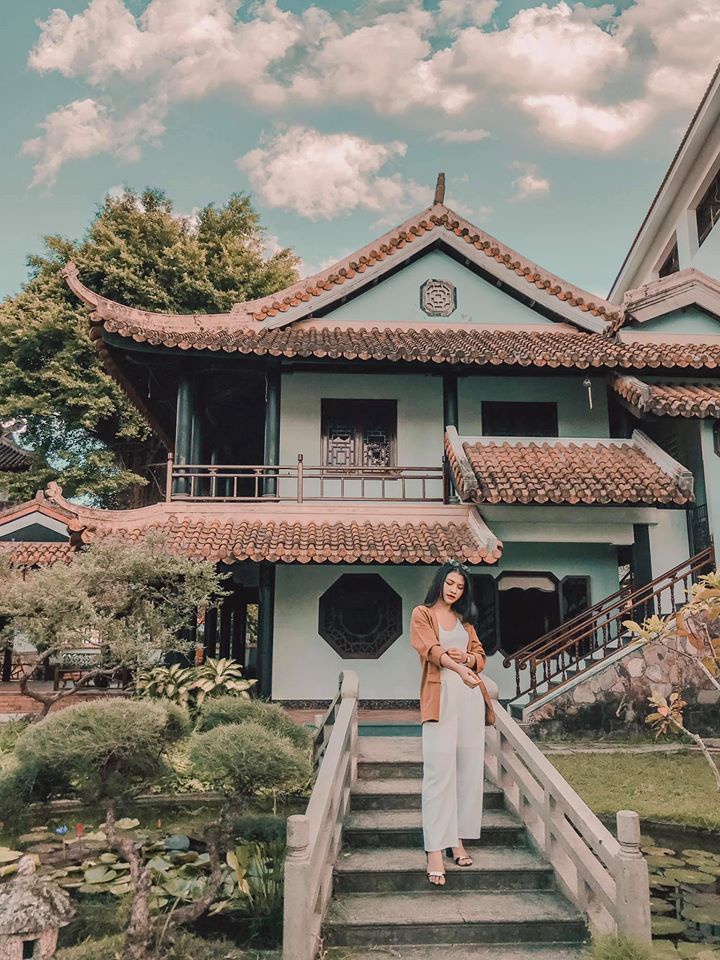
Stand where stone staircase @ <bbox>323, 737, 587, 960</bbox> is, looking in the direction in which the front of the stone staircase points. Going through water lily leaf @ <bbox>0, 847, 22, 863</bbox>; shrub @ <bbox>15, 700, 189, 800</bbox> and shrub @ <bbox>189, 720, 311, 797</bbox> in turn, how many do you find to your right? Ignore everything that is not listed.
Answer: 3

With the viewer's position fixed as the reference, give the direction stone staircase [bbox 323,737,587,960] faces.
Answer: facing the viewer

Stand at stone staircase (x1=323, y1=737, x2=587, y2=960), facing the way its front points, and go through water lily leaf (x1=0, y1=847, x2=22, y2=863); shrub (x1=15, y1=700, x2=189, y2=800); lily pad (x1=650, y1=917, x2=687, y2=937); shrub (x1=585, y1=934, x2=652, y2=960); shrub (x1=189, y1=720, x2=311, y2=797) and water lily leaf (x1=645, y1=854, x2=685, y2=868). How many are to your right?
3

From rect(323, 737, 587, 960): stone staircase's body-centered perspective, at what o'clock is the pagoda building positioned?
The pagoda building is roughly at 6 o'clock from the stone staircase.

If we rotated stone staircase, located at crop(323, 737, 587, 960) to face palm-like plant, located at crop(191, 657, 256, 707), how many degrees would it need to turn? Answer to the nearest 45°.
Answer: approximately 135° to its right

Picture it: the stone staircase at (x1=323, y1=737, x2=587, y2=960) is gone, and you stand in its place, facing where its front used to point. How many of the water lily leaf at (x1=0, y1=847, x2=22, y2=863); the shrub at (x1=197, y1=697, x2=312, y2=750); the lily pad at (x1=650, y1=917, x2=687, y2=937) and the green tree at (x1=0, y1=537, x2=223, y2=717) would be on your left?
1

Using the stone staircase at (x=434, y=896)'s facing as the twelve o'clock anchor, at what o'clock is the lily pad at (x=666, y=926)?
The lily pad is roughly at 9 o'clock from the stone staircase.

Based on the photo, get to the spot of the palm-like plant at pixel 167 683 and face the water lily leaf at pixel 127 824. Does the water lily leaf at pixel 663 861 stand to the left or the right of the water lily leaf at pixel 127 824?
left

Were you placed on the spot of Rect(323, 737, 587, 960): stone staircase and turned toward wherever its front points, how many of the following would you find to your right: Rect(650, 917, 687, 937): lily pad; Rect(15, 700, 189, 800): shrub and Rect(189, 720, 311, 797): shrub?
2

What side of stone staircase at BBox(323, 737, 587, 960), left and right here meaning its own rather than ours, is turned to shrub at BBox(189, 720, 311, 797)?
right

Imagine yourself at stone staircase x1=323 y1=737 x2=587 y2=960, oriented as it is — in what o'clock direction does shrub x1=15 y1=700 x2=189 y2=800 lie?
The shrub is roughly at 3 o'clock from the stone staircase.

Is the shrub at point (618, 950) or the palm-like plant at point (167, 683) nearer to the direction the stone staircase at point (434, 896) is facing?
the shrub

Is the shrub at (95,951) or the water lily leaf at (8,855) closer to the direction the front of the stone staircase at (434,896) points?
the shrub

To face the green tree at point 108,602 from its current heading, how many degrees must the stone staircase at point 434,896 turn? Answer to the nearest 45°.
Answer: approximately 135° to its right
